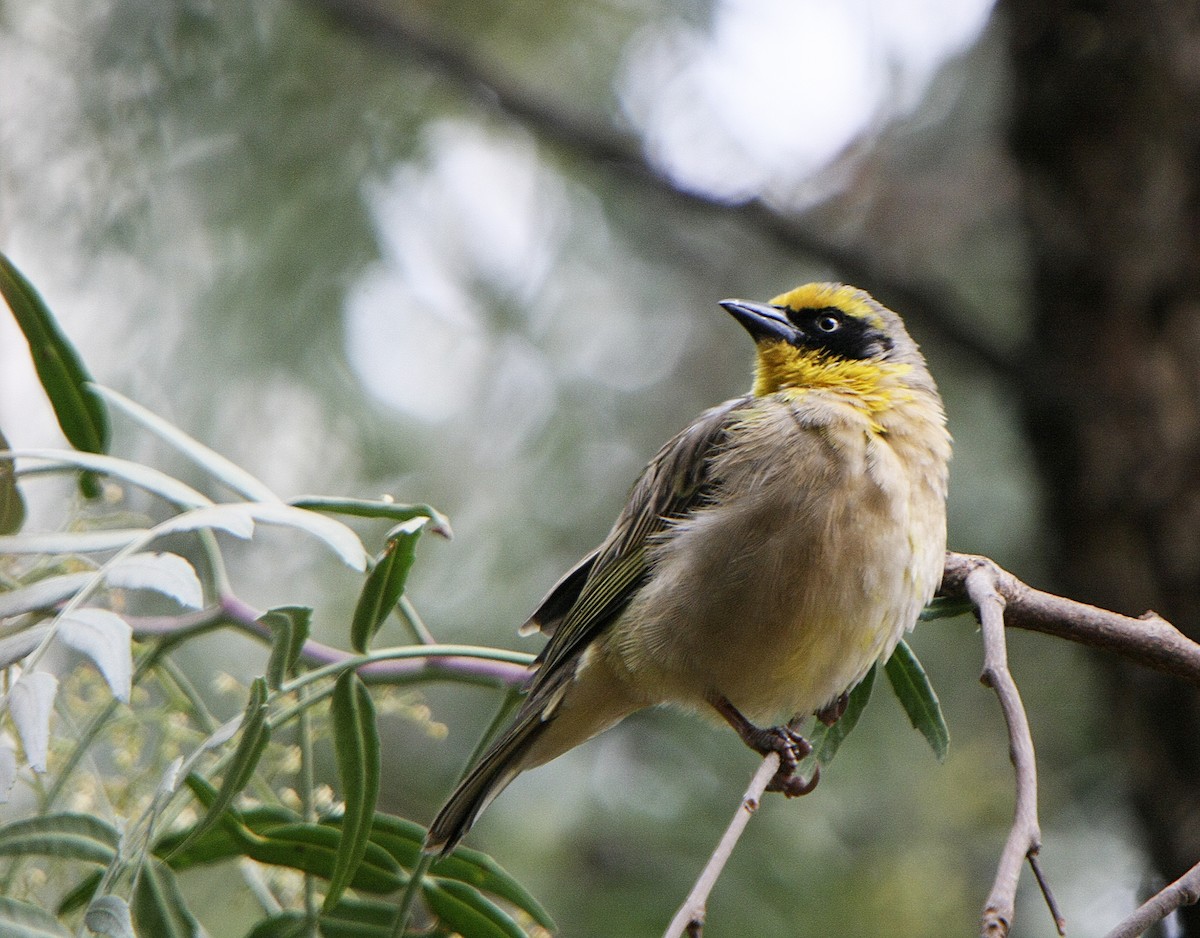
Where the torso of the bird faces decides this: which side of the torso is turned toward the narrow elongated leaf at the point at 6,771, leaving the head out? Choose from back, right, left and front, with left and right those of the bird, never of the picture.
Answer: right

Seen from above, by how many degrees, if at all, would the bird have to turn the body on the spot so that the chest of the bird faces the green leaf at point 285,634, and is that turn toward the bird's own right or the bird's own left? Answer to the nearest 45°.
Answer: approximately 90° to the bird's own right

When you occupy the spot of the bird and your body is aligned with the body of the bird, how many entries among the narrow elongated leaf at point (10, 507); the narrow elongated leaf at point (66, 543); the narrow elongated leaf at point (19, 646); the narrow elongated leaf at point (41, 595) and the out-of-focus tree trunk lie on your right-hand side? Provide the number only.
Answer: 4

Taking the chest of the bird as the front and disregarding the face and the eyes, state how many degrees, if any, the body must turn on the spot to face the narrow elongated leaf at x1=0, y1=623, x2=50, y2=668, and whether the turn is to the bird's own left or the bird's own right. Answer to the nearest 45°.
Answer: approximately 90° to the bird's own right

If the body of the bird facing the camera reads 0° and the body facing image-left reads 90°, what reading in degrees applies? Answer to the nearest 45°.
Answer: approximately 315°

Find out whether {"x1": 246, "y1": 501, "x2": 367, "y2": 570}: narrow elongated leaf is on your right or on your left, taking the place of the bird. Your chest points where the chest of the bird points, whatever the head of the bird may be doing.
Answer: on your right

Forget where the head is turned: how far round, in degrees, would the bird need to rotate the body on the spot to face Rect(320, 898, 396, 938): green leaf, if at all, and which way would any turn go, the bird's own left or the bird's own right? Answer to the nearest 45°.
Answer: approximately 90° to the bird's own right

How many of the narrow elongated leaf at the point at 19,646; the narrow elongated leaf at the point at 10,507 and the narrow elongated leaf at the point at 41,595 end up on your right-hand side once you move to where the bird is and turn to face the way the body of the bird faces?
3

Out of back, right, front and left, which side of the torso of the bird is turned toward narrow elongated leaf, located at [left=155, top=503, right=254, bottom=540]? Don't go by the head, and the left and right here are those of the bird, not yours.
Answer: right

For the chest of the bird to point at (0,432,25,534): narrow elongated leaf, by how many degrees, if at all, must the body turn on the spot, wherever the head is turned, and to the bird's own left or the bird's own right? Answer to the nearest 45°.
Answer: approximately 90° to the bird's own right

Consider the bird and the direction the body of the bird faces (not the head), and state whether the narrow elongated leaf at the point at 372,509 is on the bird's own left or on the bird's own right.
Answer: on the bird's own right
